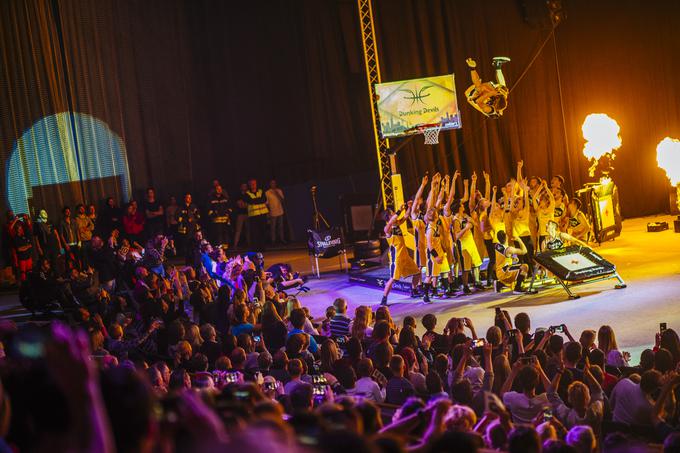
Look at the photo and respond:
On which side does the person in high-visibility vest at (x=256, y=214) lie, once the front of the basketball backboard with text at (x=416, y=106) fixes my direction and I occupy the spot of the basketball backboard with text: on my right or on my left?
on my right

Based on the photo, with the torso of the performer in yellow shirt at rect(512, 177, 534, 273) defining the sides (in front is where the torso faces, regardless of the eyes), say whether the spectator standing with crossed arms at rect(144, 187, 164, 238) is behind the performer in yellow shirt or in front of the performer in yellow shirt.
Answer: in front

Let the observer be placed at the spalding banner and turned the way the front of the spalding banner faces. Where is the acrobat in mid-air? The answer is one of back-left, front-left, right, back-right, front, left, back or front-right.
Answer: left

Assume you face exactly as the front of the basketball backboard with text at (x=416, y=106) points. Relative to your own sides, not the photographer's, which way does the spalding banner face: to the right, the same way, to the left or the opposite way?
the same way

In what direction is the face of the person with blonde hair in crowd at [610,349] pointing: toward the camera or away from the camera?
away from the camera

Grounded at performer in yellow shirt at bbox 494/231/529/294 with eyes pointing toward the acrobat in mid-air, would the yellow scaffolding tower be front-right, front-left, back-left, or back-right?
front-left

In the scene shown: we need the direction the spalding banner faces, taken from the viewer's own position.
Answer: facing the viewer

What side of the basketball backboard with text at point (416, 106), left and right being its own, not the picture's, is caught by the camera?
front

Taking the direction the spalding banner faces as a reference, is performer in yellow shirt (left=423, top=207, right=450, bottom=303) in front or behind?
in front

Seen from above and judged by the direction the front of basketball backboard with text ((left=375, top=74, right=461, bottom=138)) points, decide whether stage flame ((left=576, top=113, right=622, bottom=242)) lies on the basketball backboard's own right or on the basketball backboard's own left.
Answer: on the basketball backboard's own left

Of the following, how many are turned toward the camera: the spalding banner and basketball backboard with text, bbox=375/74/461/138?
2

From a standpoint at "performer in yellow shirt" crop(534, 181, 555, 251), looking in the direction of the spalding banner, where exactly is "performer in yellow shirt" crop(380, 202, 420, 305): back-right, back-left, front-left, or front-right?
front-left

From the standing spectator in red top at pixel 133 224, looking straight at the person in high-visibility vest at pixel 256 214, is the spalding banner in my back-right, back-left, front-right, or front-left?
front-right
